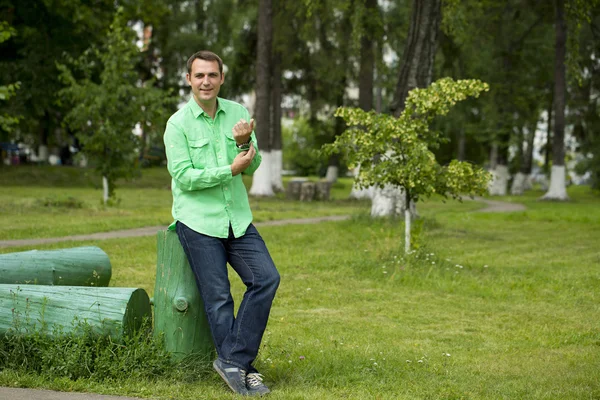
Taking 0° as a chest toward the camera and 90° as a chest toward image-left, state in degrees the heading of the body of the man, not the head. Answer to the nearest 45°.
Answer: approximately 315°

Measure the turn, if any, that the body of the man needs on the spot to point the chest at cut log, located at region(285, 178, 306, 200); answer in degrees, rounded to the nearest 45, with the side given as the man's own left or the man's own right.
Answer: approximately 135° to the man's own left

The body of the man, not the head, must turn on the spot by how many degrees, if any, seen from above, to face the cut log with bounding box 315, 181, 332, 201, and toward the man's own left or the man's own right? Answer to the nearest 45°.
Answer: approximately 135° to the man's own left

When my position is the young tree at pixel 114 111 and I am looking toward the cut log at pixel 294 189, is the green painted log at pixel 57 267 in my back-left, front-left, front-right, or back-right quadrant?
back-right

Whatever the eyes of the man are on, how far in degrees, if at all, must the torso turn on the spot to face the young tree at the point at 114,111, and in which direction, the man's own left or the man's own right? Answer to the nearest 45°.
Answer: approximately 135° to the man's own left

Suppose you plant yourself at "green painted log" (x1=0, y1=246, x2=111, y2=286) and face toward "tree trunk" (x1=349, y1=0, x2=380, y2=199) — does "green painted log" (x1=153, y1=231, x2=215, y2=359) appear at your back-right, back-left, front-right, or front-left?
back-right
